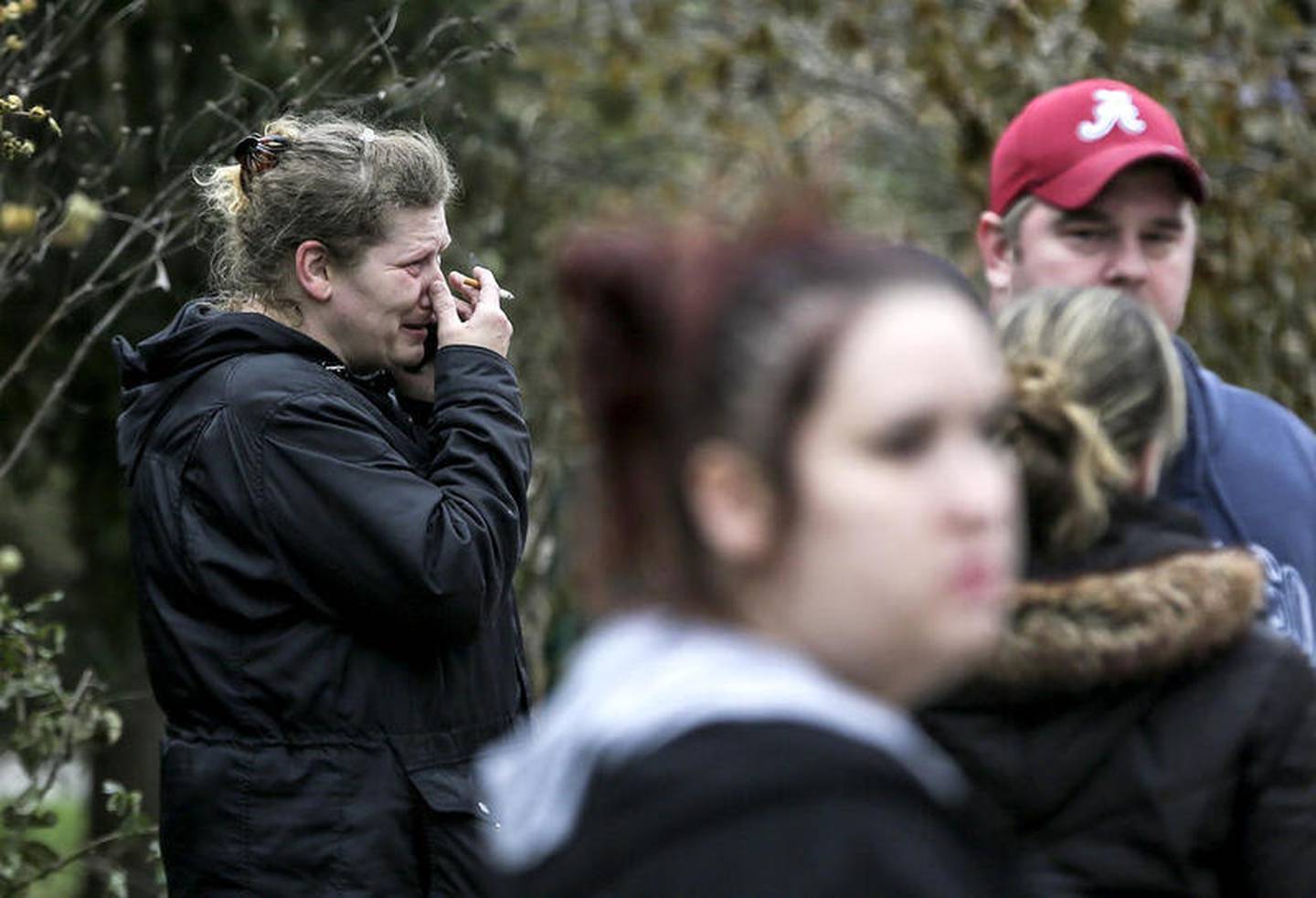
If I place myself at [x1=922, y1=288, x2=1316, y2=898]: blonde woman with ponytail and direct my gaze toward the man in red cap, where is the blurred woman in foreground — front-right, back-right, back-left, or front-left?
back-left

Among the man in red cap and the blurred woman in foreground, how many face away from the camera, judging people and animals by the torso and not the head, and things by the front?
0

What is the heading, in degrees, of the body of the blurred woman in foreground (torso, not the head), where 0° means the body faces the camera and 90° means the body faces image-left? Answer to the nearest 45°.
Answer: approximately 270°

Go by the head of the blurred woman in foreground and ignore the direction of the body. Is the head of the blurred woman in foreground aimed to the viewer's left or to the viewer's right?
to the viewer's right

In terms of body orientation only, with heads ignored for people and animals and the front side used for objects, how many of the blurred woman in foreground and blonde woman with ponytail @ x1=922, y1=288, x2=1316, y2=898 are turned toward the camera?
0

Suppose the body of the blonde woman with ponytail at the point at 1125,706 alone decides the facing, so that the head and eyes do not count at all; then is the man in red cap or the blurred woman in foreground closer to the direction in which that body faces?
the man in red cap

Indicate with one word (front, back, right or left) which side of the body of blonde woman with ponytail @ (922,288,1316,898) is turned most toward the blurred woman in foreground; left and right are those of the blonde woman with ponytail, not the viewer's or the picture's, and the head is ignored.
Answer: back

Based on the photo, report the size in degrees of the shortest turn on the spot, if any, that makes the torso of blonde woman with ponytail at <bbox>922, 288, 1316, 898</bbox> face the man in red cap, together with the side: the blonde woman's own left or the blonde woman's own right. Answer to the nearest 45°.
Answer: approximately 45° to the blonde woman's own left

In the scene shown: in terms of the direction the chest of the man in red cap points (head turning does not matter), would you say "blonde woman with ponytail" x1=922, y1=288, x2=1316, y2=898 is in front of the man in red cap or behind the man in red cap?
in front

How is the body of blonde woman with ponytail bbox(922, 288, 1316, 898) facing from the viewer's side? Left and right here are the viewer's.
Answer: facing away from the viewer and to the right of the viewer
